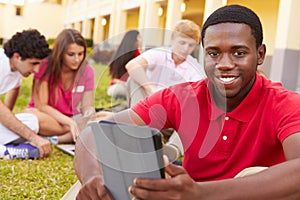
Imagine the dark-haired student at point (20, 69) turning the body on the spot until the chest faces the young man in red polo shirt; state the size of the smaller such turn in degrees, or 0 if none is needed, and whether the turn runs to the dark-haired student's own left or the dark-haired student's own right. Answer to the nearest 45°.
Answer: approximately 90° to the dark-haired student's own right

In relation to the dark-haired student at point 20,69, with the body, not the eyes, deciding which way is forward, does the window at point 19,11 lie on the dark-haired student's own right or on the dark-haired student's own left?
on the dark-haired student's own left

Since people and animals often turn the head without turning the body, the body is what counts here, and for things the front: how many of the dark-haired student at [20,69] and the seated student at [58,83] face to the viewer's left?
0

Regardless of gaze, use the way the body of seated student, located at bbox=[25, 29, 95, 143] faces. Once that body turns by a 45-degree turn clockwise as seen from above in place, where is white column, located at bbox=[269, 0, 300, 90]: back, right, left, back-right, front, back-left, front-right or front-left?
back-left

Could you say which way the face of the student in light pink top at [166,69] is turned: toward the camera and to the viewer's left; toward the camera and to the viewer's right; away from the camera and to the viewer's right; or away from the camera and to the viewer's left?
toward the camera and to the viewer's left

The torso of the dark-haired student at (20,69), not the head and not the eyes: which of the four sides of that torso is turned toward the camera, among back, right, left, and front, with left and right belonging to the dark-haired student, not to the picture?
right

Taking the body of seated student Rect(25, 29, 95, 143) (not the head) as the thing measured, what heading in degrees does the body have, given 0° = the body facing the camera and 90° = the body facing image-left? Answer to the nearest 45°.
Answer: approximately 315°

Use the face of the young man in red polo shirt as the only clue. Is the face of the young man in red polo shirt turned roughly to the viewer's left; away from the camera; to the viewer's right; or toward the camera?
toward the camera
